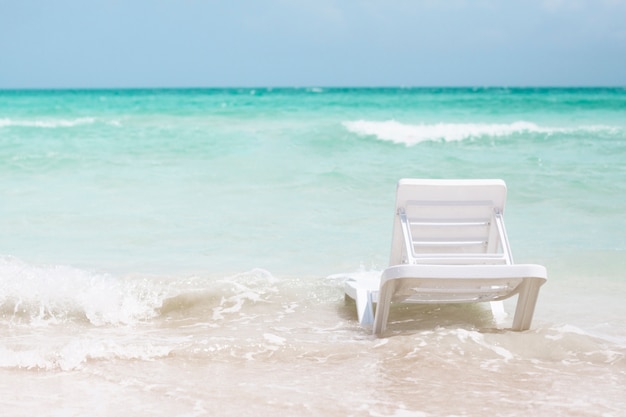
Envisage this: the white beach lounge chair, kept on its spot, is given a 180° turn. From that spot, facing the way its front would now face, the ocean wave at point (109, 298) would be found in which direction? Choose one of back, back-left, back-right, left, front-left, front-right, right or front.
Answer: right

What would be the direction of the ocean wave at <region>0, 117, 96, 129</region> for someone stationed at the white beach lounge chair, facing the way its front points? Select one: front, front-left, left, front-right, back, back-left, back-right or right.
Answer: front-left

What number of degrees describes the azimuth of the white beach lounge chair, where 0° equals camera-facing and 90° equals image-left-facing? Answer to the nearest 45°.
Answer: approximately 180°

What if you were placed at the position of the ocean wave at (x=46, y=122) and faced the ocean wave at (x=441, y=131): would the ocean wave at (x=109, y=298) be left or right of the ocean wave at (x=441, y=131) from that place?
right

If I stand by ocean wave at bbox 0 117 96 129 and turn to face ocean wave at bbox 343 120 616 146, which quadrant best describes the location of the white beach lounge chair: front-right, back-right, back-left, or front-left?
front-right

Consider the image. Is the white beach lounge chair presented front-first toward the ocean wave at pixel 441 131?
yes

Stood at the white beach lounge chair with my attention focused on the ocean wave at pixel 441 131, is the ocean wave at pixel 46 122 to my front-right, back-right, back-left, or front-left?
front-left

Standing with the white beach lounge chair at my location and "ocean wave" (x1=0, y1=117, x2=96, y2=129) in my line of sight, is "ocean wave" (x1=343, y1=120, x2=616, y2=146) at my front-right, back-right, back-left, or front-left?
front-right
